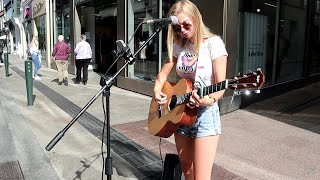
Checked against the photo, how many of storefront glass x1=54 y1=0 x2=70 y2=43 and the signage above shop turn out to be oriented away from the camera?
0

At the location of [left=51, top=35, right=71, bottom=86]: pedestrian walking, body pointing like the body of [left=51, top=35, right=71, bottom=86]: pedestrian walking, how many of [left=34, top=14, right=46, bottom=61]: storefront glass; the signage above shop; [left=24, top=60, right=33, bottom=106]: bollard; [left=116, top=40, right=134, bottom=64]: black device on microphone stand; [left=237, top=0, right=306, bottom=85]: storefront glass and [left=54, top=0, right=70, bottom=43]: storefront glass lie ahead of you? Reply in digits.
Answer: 3

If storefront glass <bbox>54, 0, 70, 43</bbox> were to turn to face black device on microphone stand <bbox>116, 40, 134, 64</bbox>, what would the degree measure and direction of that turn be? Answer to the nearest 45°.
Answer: approximately 45° to its left

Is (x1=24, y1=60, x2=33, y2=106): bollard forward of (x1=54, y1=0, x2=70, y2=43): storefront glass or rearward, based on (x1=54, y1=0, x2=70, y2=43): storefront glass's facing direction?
forward

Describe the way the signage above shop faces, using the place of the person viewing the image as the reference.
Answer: facing the viewer and to the left of the viewer
